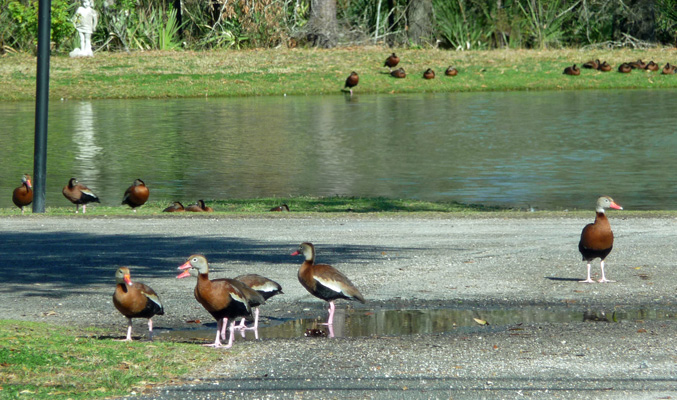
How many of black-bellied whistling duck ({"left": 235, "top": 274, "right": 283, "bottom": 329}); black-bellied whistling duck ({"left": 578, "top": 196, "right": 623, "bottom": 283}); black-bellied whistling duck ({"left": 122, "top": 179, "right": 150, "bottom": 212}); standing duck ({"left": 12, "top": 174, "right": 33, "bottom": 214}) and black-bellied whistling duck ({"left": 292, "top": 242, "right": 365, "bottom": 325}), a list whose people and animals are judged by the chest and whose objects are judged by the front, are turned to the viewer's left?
2

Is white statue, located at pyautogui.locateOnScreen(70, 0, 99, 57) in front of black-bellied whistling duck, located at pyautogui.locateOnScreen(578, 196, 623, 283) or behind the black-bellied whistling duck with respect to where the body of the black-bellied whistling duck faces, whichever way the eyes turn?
behind

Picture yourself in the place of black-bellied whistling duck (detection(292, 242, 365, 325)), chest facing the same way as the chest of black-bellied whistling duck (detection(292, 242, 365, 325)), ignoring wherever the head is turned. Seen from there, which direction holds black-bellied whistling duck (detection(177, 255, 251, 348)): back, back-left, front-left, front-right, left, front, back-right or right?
front-left

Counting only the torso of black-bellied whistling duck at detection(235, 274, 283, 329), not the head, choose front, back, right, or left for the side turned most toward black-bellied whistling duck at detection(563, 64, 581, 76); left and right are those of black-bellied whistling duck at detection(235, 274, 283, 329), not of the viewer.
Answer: right

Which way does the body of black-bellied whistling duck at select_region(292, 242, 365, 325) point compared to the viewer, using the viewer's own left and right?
facing to the left of the viewer

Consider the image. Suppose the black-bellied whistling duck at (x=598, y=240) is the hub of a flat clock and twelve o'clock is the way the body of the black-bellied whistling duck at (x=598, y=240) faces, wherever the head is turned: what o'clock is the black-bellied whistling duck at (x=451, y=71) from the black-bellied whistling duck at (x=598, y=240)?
the black-bellied whistling duck at (x=451, y=71) is roughly at 7 o'clock from the black-bellied whistling duck at (x=598, y=240).

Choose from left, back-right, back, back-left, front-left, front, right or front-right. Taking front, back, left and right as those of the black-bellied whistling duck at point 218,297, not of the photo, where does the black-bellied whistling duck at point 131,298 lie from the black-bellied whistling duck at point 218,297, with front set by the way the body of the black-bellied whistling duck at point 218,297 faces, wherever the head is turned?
front-right

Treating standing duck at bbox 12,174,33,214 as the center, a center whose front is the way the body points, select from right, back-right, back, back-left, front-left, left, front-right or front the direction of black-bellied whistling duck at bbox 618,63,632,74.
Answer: left

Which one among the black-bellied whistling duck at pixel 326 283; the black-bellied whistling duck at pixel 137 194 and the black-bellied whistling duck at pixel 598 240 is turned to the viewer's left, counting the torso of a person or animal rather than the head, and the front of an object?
the black-bellied whistling duck at pixel 326 283

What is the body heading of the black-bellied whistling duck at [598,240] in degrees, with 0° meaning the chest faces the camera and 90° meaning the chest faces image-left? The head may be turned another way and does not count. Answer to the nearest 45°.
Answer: approximately 315°

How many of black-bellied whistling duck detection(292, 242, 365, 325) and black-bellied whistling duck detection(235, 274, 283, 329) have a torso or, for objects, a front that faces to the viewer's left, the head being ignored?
2

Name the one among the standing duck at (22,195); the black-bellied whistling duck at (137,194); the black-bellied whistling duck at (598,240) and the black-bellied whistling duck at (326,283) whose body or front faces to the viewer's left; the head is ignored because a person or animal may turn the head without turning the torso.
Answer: the black-bellied whistling duck at (326,283)

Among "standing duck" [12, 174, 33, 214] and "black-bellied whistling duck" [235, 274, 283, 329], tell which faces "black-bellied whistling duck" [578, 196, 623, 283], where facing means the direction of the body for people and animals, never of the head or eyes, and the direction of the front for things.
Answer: the standing duck

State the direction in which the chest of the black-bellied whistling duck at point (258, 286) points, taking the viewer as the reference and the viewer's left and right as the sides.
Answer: facing to the left of the viewer

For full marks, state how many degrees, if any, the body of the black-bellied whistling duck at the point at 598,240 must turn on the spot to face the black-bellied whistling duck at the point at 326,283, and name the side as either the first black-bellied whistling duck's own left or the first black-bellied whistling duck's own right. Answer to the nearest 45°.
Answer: approximately 90° to the first black-bellied whistling duck's own right

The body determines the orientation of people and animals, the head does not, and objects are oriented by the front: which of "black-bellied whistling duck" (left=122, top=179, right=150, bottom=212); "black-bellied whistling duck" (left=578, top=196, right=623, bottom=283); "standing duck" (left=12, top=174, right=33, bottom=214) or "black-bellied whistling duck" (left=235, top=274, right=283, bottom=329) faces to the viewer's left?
"black-bellied whistling duck" (left=235, top=274, right=283, bottom=329)
